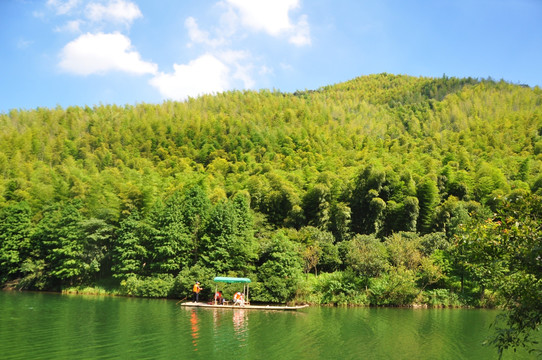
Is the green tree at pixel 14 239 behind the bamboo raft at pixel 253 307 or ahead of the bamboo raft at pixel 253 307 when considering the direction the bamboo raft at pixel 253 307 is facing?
behind

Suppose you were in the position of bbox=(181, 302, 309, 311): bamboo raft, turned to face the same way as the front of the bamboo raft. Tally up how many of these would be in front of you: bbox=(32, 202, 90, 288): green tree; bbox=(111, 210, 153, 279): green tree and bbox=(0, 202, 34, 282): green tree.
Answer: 0

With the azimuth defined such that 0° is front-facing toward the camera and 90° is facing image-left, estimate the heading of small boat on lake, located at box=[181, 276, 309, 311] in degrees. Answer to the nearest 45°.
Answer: approximately 270°

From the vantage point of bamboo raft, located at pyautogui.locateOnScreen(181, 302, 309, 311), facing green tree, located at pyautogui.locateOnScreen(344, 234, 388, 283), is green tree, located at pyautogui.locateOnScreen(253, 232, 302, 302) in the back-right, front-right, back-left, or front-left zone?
front-left
